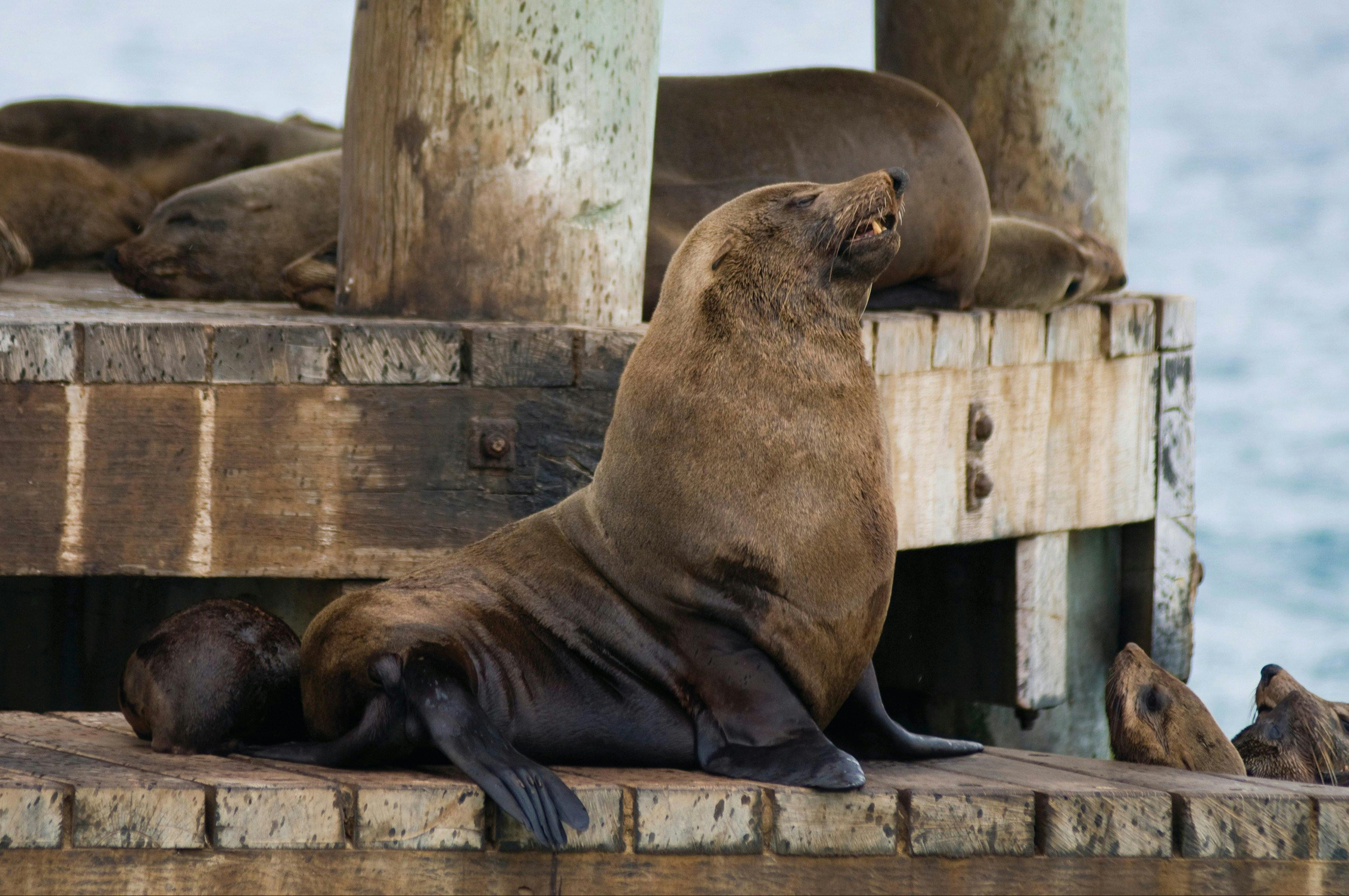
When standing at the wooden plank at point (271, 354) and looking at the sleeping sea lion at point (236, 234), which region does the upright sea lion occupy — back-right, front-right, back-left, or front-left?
back-right

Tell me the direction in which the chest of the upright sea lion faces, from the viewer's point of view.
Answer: to the viewer's right

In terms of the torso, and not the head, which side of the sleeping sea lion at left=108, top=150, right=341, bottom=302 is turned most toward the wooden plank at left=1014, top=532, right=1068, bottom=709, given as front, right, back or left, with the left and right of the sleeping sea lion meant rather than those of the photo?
back

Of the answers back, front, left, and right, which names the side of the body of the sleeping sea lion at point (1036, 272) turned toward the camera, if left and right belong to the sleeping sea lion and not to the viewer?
right

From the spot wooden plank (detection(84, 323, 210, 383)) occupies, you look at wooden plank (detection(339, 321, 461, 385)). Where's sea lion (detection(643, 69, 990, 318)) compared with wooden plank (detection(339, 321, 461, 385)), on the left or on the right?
left

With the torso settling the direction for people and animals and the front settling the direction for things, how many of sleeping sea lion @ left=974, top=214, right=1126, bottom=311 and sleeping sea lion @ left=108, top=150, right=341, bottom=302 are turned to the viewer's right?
1

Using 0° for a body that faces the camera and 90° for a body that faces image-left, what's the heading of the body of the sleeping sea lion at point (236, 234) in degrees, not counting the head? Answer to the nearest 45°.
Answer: approximately 90°

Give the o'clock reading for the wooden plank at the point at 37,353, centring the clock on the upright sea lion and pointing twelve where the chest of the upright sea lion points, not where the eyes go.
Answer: The wooden plank is roughly at 7 o'clock from the upright sea lion.

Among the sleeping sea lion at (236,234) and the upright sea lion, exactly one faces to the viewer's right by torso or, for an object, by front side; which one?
the upright sea lion

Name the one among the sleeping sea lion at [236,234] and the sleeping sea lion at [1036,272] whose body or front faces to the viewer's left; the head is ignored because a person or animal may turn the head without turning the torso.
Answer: the sleeping sea lion at [236,234]

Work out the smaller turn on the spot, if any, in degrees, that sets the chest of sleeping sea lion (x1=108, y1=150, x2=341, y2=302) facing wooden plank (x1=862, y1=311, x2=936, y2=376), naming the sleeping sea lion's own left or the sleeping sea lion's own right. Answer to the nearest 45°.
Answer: approximately 135° to the sleeping sea lion's own left
